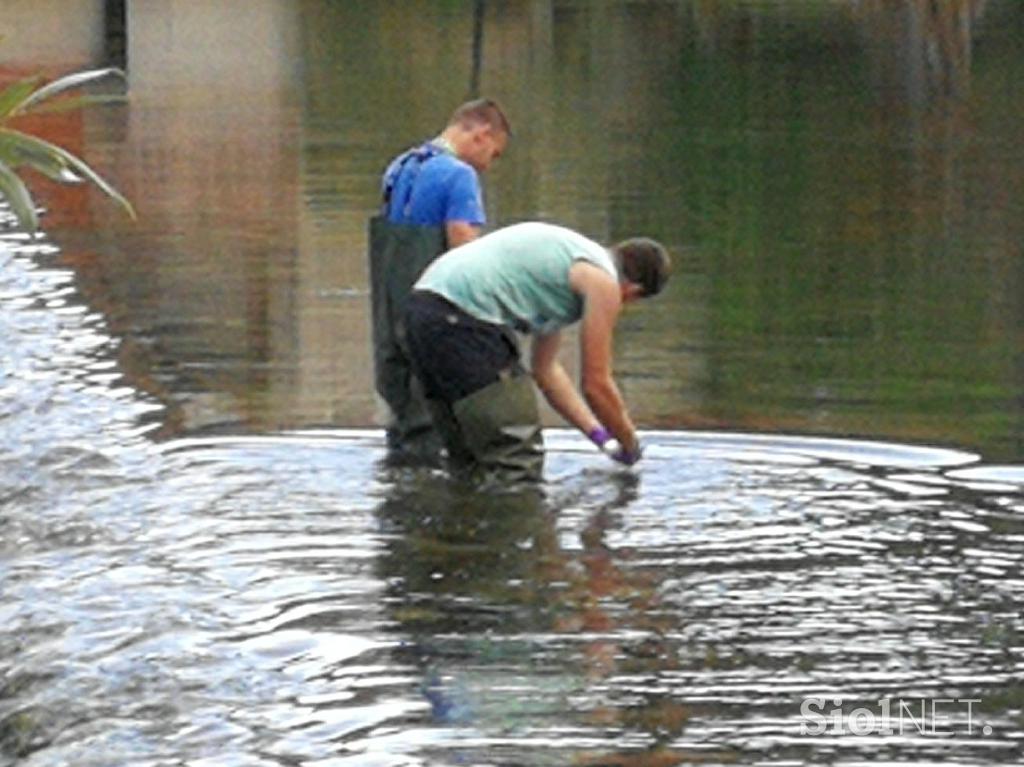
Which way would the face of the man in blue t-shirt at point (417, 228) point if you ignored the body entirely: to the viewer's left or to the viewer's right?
to the viewer's right

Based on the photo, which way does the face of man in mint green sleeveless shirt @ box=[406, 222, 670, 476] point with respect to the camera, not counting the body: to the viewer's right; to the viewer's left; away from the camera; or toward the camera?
to the viewer's right

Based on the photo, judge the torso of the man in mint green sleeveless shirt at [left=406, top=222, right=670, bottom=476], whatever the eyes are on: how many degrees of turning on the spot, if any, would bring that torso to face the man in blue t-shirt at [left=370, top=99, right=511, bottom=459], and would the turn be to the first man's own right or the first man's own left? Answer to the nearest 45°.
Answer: approximately 135° to the first man's own left

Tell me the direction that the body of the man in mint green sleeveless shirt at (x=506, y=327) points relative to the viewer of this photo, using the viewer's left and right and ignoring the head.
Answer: facing to the right of the viewer
